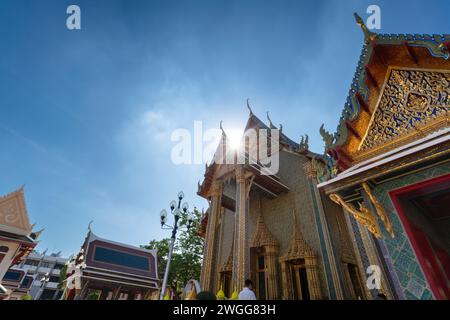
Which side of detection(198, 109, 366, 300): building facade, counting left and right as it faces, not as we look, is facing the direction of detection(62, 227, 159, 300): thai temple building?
right

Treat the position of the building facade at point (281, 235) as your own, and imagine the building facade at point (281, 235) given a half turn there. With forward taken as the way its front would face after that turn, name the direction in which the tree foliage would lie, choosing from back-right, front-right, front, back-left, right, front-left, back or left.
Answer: left

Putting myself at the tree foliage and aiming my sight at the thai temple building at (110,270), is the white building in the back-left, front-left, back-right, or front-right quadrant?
front-right

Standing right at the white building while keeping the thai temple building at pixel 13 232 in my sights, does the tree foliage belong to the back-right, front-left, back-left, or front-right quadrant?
front-left

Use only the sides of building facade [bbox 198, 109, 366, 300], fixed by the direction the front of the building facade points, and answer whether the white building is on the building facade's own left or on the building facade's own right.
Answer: on the building facade's own right

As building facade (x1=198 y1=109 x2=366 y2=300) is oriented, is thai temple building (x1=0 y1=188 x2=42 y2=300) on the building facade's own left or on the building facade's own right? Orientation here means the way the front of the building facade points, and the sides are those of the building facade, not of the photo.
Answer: on the building facade's own right

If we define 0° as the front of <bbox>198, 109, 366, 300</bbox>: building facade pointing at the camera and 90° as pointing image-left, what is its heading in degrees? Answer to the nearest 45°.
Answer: approximately 45°
